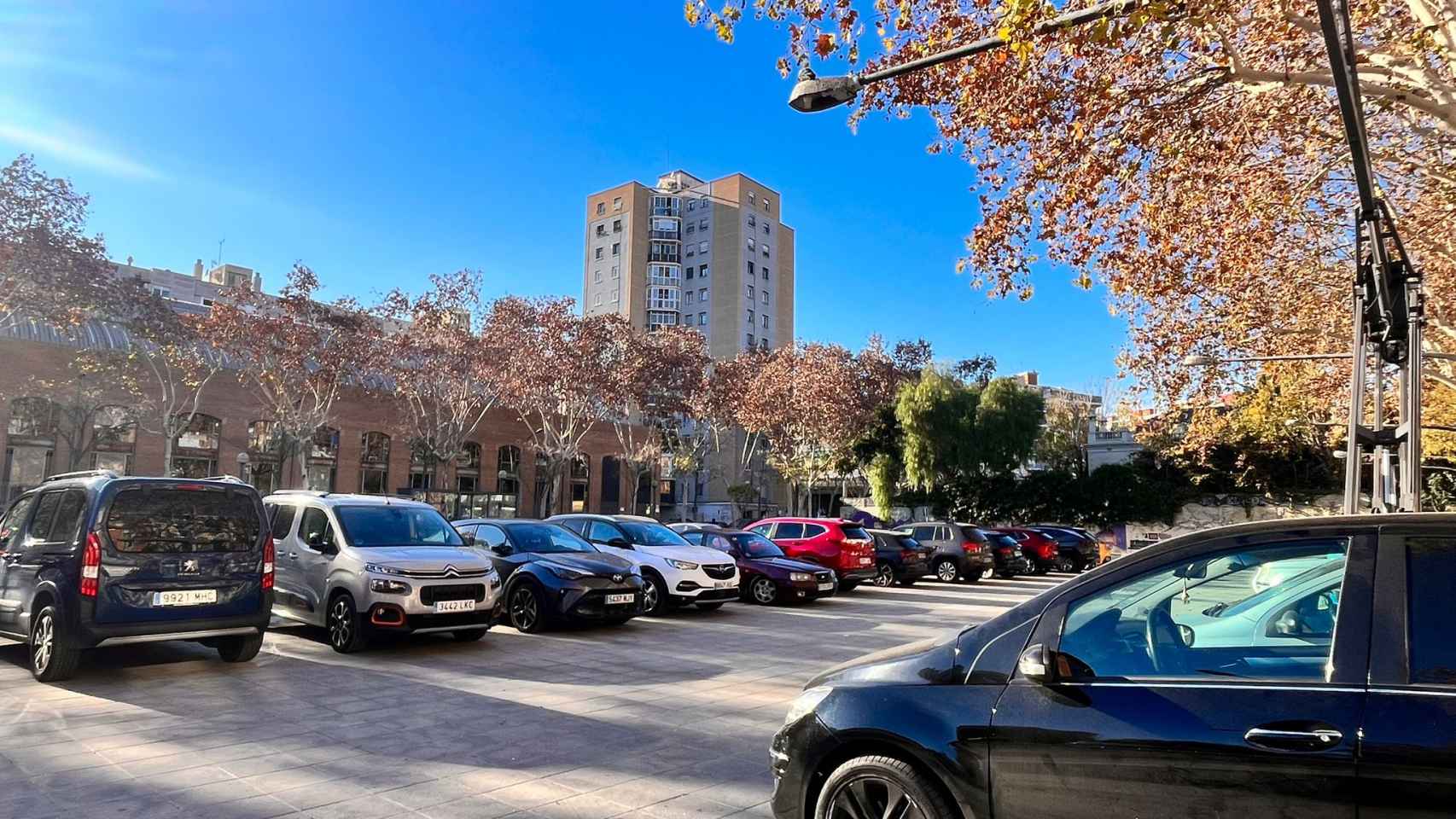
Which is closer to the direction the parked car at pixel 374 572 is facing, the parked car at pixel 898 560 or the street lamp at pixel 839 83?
the street lamp

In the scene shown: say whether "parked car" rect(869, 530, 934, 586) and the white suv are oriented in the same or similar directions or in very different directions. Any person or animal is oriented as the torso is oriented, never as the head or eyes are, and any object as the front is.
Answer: very different directions

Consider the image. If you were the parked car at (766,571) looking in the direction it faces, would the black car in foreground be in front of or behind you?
in front

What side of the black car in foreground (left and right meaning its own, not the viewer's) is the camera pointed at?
left

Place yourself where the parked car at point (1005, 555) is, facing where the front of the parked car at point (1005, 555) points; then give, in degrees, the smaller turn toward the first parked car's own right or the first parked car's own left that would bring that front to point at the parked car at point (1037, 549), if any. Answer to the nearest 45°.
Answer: approximately 45° to the first parked car's own right

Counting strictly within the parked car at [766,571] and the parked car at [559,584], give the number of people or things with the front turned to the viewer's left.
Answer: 0

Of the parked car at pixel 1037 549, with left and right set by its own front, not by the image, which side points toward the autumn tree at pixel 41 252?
left

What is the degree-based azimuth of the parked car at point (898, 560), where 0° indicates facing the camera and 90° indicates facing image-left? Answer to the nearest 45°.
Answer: approximately 135°

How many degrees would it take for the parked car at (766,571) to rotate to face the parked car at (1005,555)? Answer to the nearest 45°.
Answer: approximately 90° to its left

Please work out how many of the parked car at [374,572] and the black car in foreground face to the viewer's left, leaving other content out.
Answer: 1

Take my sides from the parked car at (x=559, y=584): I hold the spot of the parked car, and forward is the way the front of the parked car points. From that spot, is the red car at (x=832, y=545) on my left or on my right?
on my left

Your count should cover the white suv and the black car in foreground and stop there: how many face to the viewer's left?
1
